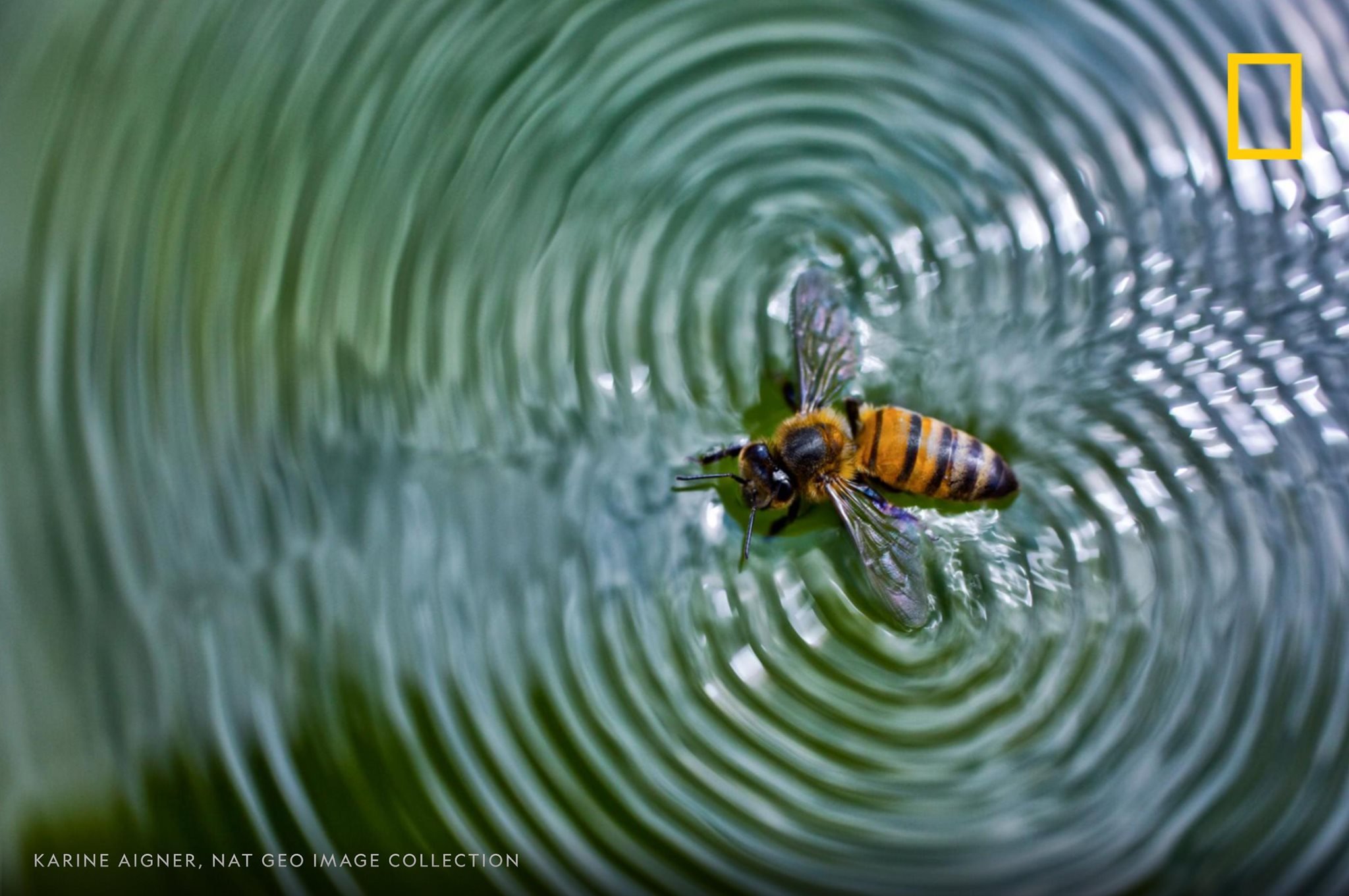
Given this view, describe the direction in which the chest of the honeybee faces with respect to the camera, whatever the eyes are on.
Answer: to the viewer's left
